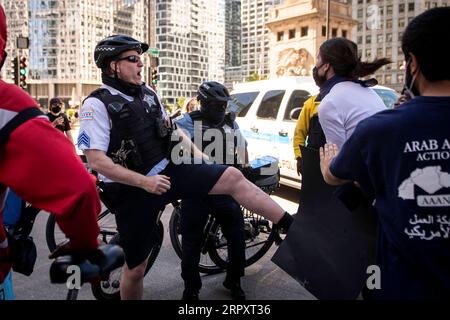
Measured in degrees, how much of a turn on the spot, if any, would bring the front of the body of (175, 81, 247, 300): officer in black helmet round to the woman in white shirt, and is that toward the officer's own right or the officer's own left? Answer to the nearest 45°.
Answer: approximately 45° to the officer's own left

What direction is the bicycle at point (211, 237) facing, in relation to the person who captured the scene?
facing to the left of the viewer

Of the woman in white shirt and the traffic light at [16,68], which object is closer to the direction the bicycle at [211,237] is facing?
the traffic light

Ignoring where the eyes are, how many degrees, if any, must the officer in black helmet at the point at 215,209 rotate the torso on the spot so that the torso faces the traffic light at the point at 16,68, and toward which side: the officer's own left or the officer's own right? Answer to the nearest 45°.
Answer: approximately 135° to the officer's own right

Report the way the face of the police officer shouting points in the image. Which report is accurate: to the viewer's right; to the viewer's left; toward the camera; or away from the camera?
to the viewer's right

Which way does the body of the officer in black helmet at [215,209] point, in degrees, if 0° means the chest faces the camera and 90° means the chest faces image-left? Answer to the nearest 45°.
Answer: approximately 0°

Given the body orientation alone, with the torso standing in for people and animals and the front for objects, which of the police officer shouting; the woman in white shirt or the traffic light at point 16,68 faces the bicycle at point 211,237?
the woman in white shirt

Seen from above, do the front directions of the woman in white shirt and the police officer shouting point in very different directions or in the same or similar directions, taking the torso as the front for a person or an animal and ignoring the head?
very different directions

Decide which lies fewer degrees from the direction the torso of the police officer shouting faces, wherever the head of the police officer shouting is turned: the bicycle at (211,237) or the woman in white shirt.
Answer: the woman in white shirt

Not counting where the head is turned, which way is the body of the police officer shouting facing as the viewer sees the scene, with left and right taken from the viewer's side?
facing the viewer and to the right of the viewer

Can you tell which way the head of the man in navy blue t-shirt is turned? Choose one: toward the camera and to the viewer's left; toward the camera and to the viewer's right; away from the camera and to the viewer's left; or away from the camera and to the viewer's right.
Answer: away from the camera and to the viewer's left

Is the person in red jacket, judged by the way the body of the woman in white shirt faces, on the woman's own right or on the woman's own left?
on the woman's own left
